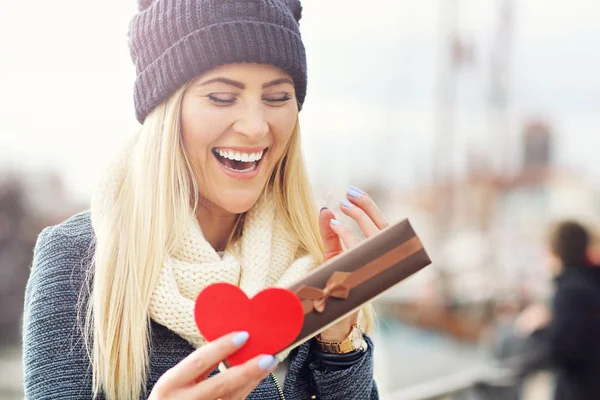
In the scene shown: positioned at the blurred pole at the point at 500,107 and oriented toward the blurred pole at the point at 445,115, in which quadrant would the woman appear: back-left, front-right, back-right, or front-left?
front-left

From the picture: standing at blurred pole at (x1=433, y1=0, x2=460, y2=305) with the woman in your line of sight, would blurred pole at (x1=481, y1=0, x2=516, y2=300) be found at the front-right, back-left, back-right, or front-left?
back-left

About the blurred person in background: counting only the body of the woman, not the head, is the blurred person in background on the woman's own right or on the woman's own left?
on the woman's own left

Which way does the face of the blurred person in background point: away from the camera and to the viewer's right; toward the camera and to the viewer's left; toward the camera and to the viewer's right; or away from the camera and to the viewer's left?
away from the camera and to the viewer's left

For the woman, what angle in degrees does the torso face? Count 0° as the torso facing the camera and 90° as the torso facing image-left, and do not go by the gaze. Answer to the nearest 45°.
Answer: approximately 315°

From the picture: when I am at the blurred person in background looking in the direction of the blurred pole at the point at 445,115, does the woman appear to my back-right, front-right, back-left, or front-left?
back-left

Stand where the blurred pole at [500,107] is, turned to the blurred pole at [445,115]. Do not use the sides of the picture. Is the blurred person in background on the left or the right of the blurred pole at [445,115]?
left

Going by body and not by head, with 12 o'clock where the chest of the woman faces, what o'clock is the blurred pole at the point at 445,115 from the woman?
The blurred pole is roughly at 8 o'clock from the woman.
